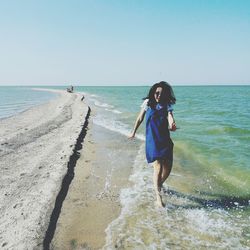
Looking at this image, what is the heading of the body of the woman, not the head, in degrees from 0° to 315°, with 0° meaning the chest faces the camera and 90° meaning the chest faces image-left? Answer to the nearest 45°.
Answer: approximately 0°
